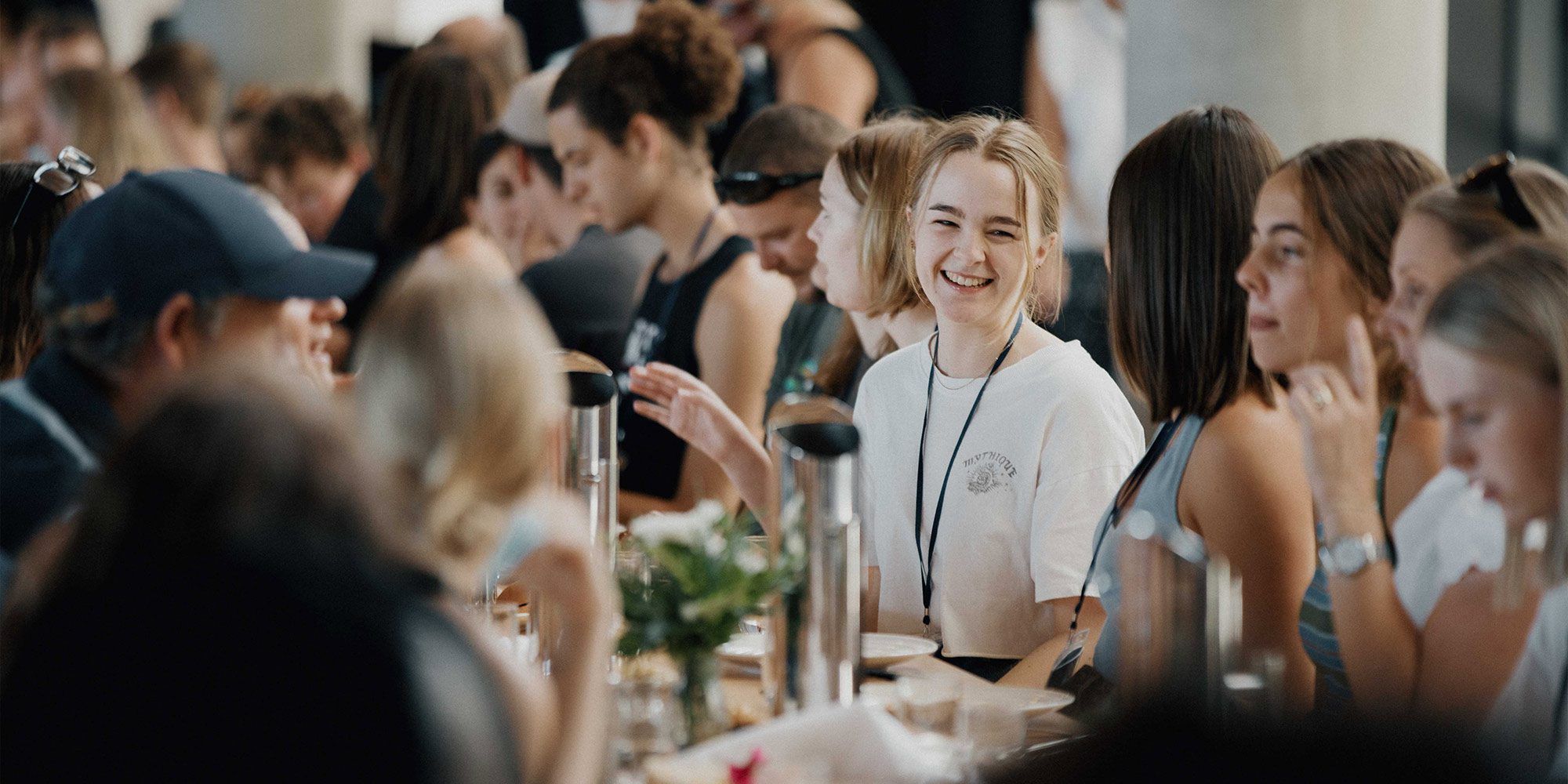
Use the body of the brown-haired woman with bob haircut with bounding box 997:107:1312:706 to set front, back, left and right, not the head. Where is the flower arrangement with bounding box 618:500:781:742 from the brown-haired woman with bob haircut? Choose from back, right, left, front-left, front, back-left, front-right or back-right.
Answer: front-left

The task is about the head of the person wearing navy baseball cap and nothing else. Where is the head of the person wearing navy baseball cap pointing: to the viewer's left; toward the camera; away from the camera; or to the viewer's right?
to the viewer's right

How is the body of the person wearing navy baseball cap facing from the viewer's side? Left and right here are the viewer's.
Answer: facing to the right of the viewer

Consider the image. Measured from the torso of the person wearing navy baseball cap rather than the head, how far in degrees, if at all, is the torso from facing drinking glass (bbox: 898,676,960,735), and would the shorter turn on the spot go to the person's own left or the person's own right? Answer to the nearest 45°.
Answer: approximately 45° to the person's own right

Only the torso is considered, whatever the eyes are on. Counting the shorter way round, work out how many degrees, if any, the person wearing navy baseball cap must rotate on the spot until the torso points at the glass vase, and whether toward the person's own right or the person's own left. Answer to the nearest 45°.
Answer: approximately 45° to the person's own right

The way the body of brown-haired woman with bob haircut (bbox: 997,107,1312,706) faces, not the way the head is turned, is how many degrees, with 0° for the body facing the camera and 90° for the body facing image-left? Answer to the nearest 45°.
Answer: approximately 90°

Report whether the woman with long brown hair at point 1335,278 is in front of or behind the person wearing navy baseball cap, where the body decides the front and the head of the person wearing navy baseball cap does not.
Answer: in front

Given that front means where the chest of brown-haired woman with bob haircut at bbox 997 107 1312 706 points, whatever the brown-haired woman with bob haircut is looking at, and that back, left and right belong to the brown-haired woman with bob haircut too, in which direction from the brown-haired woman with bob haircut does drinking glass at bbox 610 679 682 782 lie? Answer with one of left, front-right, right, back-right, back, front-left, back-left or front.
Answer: front-left

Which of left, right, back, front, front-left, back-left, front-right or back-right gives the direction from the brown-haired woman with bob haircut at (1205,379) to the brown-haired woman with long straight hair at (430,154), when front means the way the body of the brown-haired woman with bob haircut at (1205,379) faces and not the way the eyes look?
front-right

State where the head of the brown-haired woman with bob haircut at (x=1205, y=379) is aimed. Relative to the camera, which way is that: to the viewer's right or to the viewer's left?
to the viewer's left

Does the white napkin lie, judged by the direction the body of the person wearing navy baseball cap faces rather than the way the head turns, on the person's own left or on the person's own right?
on the person's own right
